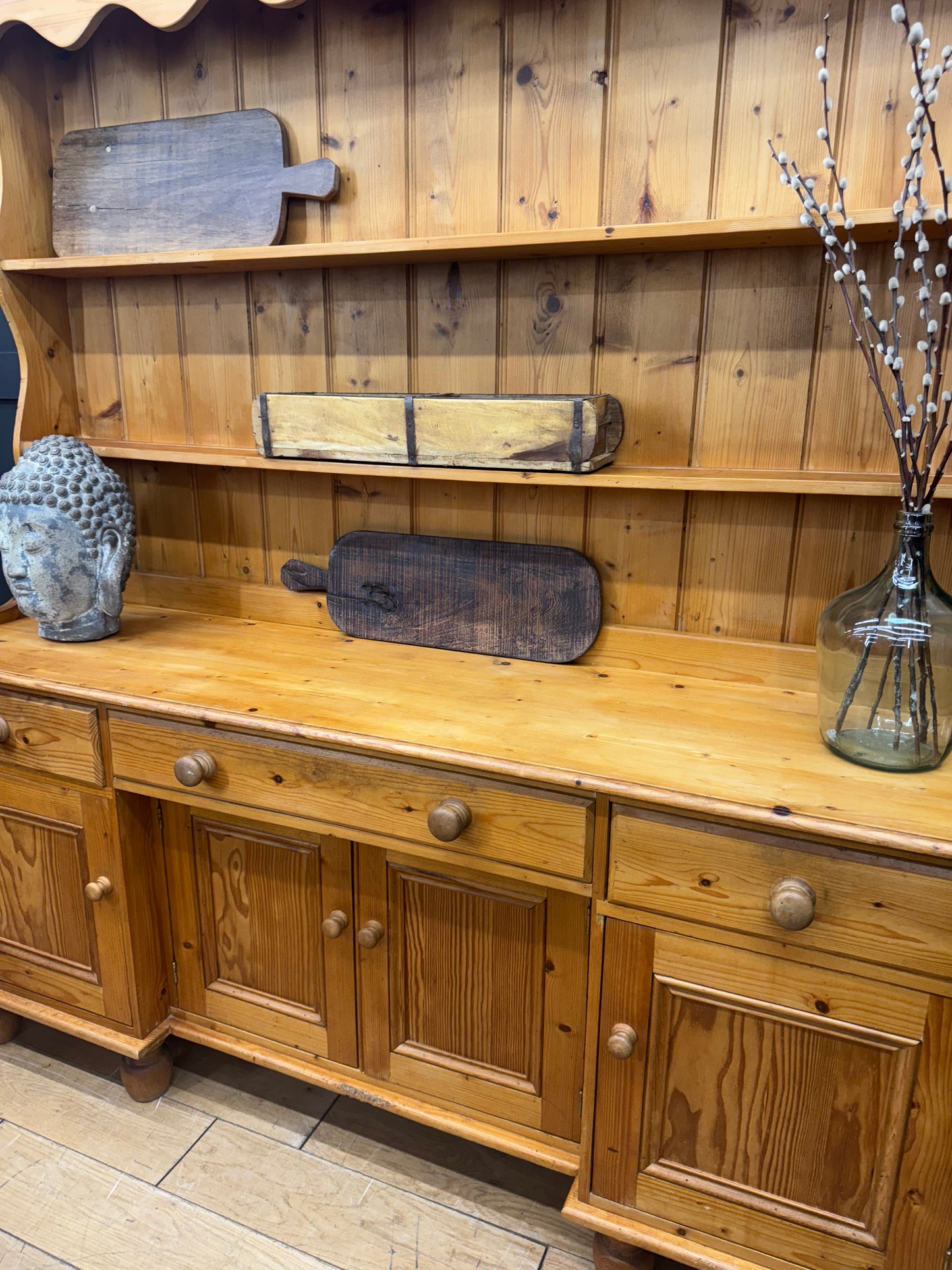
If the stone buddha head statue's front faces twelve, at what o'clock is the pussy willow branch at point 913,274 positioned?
The pussy willow branch is roughly at 9 o'clock from the stone buddha head statue.

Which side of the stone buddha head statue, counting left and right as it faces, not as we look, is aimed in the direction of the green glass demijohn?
left

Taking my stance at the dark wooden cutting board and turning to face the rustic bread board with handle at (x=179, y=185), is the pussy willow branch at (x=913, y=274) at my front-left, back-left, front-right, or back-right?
back-left

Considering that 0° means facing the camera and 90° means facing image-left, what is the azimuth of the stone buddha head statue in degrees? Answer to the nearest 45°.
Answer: approximately 45°

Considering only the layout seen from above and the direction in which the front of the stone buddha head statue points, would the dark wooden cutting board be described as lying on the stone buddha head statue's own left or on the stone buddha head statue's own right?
on the stone buddha head statue's own left

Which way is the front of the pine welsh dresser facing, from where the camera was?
facing the viewer and to the left of the viewer
